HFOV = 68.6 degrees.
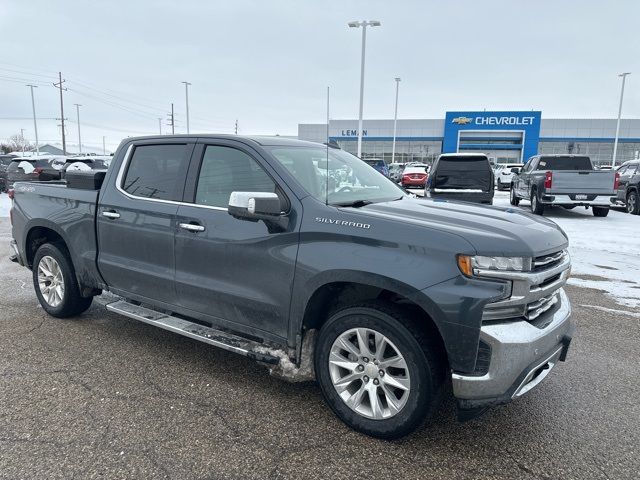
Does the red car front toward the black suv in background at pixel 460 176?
no

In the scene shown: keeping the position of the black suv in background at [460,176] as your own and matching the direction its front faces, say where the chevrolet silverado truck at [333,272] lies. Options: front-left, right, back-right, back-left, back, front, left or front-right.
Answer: back

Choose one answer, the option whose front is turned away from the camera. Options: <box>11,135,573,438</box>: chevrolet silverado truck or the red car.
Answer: the red car

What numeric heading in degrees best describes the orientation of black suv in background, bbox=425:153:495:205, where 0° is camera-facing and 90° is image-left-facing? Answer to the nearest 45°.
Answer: approximately 180°

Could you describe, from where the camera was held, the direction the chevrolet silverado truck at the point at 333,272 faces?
facing the viewer and to the right of the viewer

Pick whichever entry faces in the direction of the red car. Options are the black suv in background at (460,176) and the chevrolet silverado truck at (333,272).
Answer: the black suv in background

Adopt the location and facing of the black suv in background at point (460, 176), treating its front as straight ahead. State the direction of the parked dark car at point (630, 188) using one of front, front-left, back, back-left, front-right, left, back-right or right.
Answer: front-right

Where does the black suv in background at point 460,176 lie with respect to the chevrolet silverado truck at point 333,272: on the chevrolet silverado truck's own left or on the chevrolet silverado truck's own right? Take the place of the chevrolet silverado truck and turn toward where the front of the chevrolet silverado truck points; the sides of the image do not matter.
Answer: on the chevrolet silverado truck's own left

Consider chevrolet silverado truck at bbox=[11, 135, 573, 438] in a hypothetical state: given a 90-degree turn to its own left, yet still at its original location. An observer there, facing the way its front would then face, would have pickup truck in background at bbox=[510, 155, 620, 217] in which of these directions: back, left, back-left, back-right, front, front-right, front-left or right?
front

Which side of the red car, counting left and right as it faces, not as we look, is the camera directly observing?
back

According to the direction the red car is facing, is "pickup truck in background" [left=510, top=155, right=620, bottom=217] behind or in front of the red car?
behind

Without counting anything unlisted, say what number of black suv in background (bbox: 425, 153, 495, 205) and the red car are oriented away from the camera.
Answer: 2

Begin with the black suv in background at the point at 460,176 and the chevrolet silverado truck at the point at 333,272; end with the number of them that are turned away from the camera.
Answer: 1

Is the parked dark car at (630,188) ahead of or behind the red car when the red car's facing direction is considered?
behind
